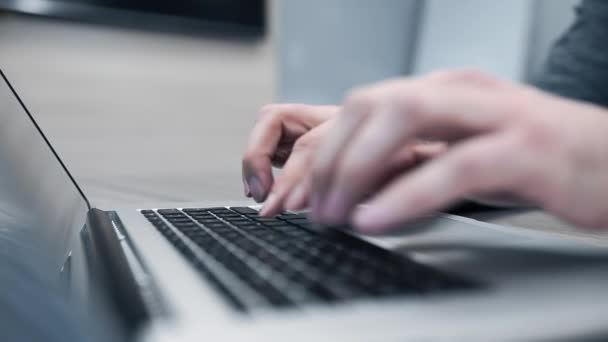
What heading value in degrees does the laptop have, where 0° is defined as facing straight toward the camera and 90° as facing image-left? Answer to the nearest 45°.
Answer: approximately 270°
